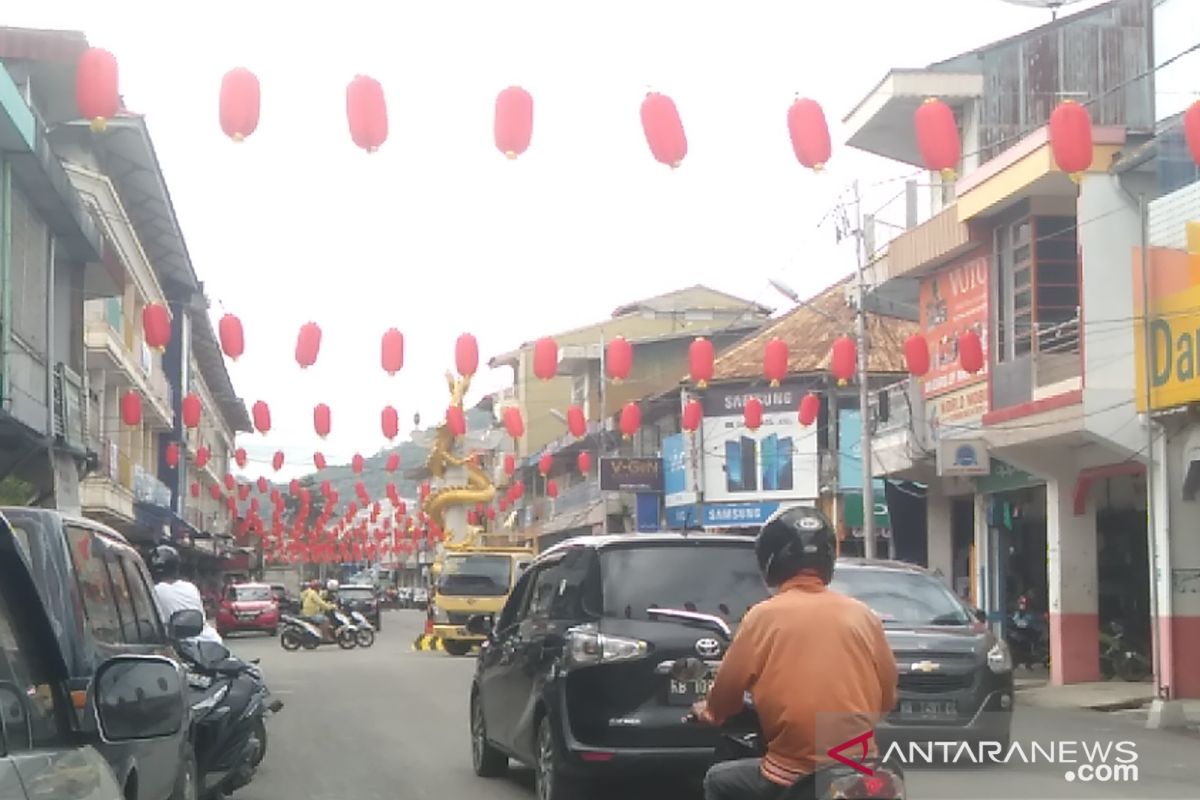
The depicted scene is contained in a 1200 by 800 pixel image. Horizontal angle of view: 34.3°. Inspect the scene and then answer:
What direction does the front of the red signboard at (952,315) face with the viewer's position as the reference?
facing the viewer and to the left of the viewer

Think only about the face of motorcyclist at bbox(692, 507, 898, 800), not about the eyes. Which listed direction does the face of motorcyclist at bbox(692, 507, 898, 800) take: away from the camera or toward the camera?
away from the camera

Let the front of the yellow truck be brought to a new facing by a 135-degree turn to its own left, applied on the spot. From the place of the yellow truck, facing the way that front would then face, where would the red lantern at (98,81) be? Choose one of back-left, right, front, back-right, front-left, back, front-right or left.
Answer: right

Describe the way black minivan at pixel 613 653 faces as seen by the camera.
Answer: facing away from the viewer and to the left of the viewer

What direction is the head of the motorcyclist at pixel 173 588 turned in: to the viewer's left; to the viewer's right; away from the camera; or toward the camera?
away from the camera

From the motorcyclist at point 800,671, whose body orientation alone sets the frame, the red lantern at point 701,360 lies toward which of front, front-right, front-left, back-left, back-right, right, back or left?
front-right

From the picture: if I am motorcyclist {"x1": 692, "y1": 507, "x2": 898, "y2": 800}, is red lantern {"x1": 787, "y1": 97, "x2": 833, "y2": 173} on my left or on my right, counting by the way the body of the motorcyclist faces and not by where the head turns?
on my right
